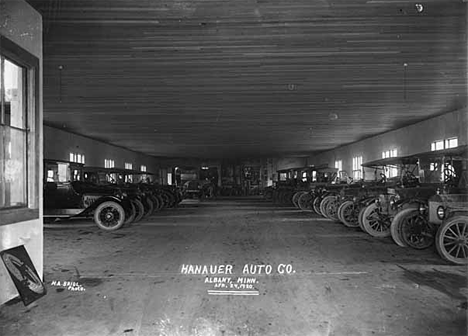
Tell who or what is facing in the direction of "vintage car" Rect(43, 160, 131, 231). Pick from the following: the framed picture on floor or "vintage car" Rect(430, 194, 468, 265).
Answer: "vintage car" Rect(430, 194, 468, 265)

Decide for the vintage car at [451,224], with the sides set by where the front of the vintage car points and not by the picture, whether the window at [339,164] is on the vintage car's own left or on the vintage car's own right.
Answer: on the vintage car's own right

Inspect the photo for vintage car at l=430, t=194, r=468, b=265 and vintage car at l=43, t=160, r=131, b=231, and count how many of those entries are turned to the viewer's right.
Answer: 1

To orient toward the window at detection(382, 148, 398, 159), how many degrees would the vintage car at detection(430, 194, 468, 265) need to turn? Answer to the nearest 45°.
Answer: approximately 90° to its right

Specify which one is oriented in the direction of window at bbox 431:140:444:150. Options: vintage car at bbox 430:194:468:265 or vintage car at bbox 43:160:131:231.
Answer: vintage car at bbox 43:160:131:231

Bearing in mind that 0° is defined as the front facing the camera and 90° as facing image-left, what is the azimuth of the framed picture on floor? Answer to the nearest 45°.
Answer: approximately 315°

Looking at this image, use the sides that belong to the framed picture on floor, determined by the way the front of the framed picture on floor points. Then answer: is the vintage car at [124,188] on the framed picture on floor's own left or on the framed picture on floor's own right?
on the framed picture on floor's own left

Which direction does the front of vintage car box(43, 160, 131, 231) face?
to the viewer's right

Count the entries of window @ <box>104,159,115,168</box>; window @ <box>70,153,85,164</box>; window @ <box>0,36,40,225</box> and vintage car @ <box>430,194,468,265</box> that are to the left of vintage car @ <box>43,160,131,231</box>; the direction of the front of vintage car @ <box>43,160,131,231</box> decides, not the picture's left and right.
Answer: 2

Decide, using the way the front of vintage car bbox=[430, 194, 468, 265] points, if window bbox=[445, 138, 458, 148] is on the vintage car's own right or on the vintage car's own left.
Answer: on the vintage car's own right

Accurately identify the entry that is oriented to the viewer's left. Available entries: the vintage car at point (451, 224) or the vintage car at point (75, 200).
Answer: the vintage car at point (451, 224)

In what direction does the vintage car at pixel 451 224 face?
to the viewer's left
